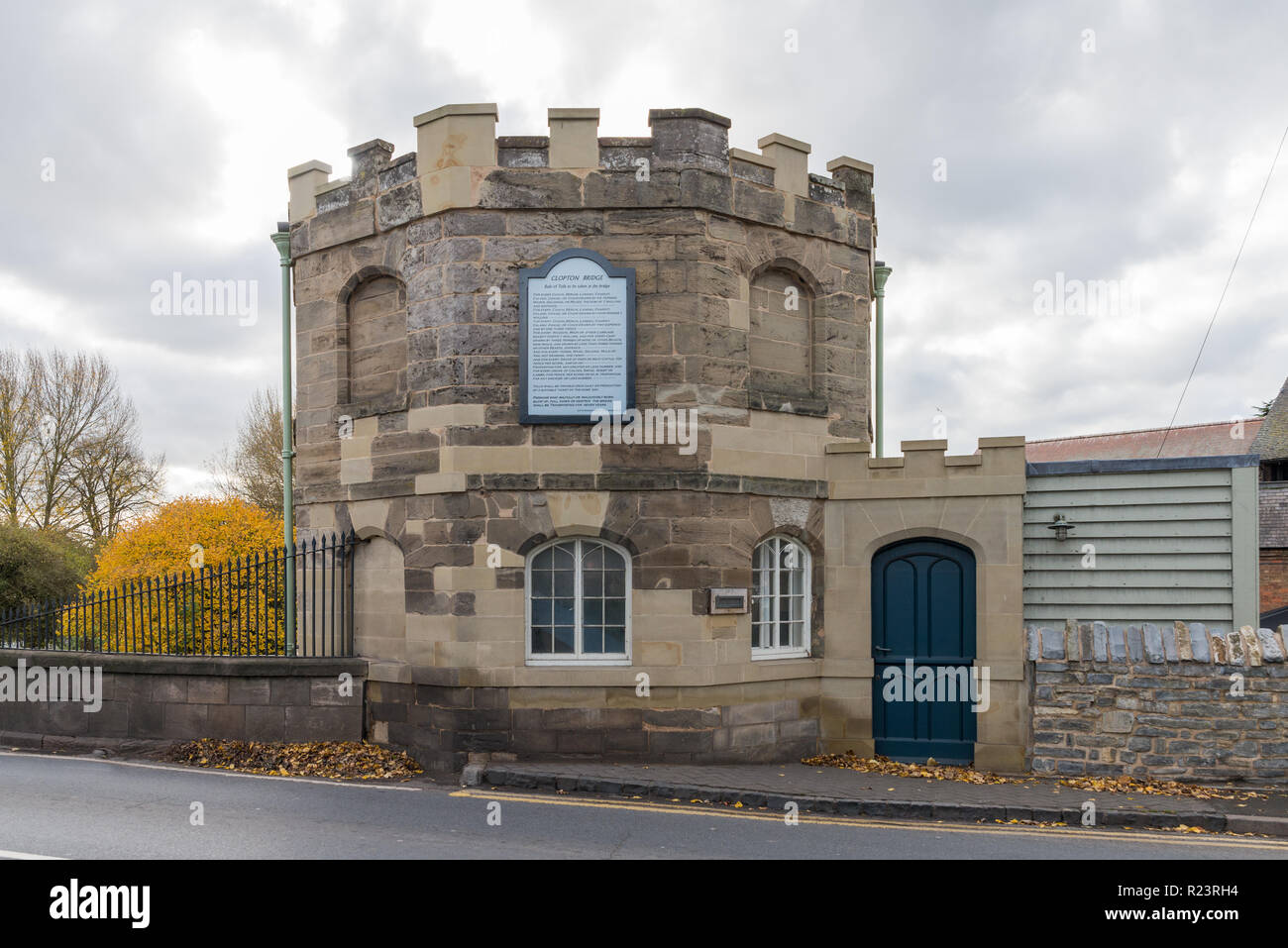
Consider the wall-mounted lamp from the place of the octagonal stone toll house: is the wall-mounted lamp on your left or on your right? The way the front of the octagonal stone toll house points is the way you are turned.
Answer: on your left

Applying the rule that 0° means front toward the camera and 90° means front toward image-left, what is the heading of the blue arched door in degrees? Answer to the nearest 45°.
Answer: approximately 0°

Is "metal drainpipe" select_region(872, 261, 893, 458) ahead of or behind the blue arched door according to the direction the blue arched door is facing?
behind

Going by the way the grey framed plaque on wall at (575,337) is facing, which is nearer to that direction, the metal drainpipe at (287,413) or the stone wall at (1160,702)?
the stone wall

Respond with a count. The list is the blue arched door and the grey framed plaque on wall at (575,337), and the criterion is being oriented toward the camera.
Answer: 2
